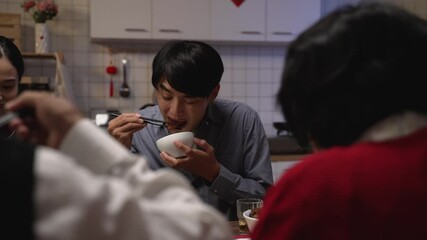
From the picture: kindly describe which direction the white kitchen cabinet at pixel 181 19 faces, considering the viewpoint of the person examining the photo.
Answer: facing the viewer

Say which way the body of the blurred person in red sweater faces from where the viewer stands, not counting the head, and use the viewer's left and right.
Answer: facing away from the viewer and to the left of the viewer

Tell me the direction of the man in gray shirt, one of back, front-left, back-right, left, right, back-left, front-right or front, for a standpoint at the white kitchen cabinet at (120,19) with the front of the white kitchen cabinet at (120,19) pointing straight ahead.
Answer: front

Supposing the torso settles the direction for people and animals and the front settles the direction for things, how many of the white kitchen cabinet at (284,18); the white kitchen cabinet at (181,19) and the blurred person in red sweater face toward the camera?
2

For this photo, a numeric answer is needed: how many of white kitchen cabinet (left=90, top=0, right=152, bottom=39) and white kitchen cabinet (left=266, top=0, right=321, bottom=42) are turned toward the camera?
2

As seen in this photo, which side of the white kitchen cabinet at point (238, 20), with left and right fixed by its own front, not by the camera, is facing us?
front

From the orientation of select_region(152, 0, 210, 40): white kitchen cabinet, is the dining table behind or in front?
in front
